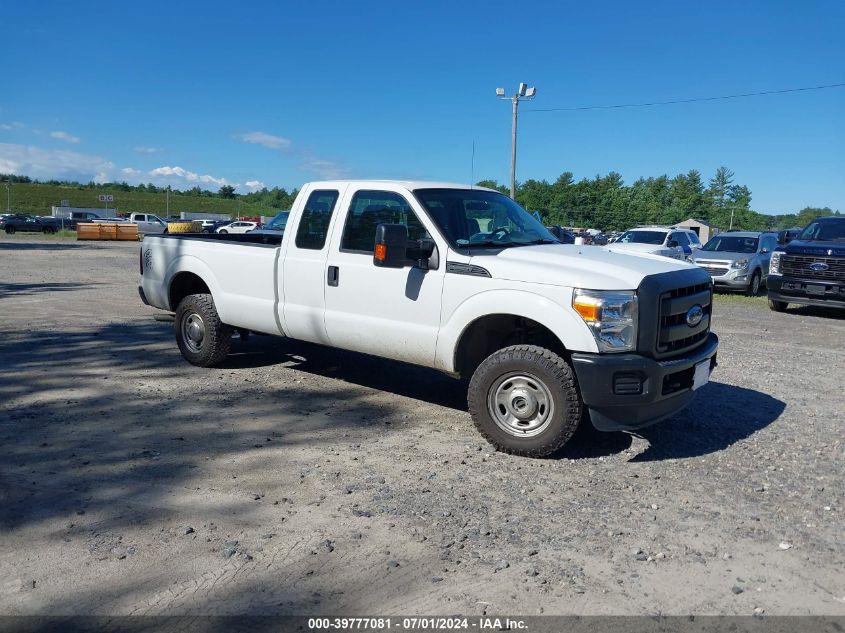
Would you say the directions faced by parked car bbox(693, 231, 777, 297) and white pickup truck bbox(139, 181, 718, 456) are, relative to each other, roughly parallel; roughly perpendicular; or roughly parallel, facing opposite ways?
roughly perpendicular

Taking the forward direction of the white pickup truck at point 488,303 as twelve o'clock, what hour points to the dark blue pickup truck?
The dark blue pickup truck is roughly at 9 o'clock from the white pickup truck.

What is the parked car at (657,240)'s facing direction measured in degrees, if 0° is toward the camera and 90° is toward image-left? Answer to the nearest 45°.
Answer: approximately 45°

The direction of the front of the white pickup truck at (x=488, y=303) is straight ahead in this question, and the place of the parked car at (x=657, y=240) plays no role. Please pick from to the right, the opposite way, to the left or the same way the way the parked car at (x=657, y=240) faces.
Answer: to the right

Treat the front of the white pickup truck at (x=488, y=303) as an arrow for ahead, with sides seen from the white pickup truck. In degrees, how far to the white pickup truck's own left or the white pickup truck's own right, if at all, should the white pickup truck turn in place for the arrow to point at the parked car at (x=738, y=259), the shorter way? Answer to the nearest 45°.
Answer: approximately 90° to the white pickup truck's own left

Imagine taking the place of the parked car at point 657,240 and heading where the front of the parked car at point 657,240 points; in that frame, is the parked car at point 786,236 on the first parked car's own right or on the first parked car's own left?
on the first parked car's own left

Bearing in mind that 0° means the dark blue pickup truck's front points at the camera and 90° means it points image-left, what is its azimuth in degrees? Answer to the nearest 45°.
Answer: approximately 45°

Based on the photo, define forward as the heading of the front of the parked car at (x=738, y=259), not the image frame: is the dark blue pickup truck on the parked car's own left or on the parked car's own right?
on the parked car's own left
